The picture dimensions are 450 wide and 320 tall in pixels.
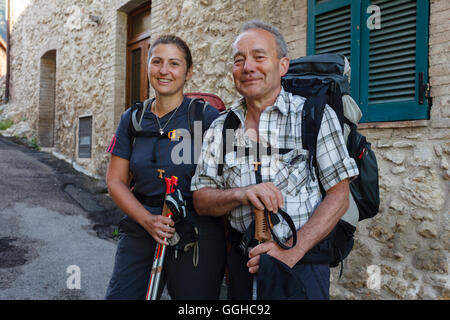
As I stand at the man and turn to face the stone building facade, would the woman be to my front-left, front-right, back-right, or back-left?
front-left

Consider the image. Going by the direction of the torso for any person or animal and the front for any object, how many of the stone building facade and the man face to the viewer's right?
0

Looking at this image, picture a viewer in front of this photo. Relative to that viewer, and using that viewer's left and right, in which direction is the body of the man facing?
facing the viewer and to the left of the viewer

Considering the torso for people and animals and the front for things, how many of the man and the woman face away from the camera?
0

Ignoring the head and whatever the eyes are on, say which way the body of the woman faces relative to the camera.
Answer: toward the camera

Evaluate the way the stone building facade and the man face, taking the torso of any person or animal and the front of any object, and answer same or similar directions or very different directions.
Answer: same or similar directions

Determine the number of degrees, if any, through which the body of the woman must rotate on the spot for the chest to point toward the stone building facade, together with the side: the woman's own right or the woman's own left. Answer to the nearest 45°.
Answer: approximately 135° to the woman's own left
